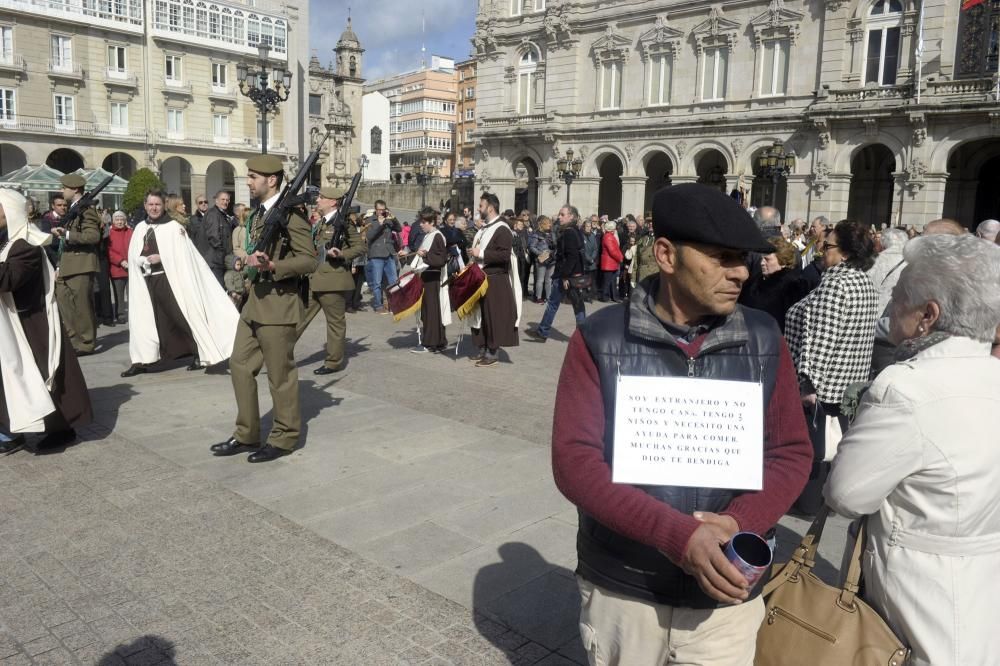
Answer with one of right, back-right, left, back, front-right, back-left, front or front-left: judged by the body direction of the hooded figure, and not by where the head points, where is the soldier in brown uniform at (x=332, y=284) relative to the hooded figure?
back-right

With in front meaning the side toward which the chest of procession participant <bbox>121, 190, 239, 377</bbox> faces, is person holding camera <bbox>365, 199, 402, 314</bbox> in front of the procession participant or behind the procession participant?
behind

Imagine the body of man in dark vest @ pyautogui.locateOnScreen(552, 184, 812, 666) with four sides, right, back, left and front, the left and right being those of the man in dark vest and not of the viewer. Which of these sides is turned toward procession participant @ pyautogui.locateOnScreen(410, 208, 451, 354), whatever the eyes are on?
back

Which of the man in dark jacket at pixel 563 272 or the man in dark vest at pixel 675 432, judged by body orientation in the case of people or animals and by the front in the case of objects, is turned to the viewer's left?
the man in dark jacket at pixel 563 272

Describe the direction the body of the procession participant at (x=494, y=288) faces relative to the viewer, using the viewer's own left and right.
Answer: facing to the left of the viewer

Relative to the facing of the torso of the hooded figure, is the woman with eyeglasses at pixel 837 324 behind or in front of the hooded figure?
behind

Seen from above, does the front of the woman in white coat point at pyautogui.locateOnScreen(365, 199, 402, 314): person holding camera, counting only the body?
yes

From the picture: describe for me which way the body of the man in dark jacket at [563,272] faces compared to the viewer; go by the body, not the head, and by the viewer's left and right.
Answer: facing to the left of the viewer

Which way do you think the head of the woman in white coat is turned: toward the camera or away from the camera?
away from the camera
